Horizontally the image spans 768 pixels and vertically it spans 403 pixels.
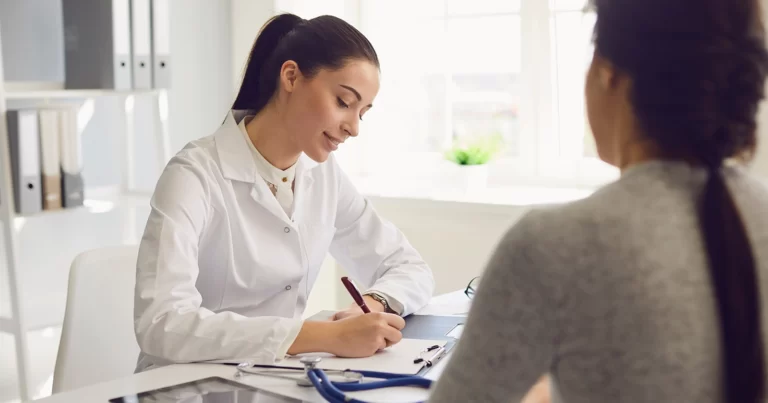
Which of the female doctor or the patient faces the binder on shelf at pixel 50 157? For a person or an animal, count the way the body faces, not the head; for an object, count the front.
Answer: the patient

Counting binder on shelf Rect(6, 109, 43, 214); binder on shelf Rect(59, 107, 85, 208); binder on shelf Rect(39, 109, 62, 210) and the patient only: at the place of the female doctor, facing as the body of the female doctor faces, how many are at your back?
3

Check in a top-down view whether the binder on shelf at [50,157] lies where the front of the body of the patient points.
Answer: yes

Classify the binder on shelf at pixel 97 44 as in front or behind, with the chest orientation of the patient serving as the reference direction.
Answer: in front

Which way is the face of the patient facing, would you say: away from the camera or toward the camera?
away from the camera

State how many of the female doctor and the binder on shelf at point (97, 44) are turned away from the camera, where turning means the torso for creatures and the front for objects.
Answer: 0

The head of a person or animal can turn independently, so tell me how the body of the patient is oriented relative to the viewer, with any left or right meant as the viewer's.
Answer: facing away from the viewer and to the left of the viewer

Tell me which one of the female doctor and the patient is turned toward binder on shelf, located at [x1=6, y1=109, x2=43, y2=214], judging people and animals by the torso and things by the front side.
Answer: the patient

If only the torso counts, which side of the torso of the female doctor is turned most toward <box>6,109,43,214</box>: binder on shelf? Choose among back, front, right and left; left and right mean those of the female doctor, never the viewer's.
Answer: back

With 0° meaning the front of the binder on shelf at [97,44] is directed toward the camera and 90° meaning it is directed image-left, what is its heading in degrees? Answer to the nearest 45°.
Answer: approximately 315°
